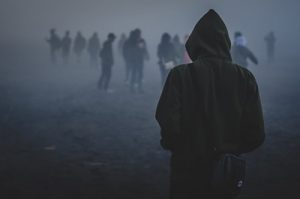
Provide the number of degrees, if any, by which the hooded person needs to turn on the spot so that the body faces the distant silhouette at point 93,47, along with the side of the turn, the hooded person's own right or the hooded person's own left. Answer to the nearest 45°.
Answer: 0° — they already face it

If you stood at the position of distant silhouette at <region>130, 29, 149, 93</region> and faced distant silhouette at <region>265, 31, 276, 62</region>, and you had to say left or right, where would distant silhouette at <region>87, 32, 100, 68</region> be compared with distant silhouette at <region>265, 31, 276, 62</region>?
left

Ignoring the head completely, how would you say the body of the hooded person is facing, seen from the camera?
away from the camera

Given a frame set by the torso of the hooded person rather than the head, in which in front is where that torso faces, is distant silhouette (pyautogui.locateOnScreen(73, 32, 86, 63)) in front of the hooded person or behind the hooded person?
in front

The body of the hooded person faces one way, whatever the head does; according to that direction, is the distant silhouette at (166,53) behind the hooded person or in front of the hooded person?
in front

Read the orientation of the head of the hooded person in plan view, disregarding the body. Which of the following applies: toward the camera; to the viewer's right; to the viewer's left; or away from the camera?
away from the camera

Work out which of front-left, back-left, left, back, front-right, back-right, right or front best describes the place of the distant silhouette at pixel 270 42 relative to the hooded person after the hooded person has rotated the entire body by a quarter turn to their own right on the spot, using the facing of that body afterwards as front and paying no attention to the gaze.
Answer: left

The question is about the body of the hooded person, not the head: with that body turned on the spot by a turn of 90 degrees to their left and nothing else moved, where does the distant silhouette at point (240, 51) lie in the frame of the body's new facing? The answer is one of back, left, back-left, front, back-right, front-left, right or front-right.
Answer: right
